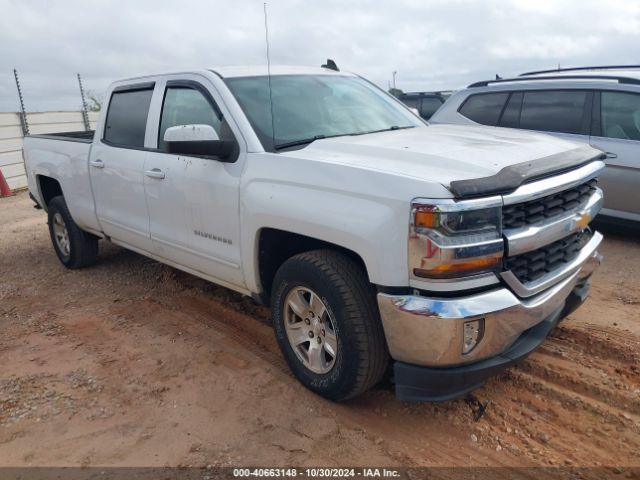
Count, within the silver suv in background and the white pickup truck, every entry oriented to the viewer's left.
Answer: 0

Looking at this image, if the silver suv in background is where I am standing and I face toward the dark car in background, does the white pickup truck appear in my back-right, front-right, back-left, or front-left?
back-left

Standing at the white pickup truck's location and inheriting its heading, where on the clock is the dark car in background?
The dark car in background is roughly at 8 o'clock from the white pickup truck.

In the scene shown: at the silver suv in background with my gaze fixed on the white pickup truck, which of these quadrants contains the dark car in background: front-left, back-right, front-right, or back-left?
back-right

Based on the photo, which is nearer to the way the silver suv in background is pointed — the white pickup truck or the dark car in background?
the white pickup truck

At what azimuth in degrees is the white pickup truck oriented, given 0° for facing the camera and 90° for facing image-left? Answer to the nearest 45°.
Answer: approximately 315°

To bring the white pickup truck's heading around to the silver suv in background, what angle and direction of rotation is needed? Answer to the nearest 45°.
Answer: approximately 90° to its left

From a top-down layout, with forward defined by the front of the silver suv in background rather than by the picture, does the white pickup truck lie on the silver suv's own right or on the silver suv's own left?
on the silver suv's own right

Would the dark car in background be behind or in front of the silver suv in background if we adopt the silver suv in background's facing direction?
behind
